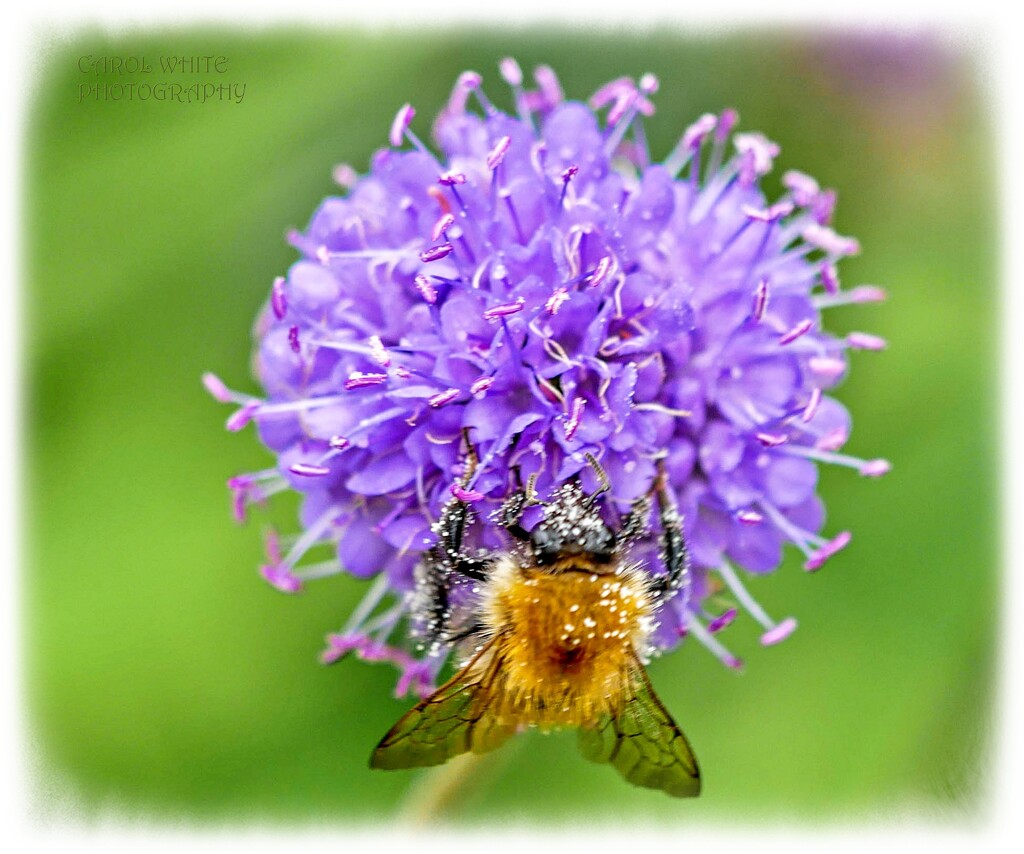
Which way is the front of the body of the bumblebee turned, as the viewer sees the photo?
away from the camera
